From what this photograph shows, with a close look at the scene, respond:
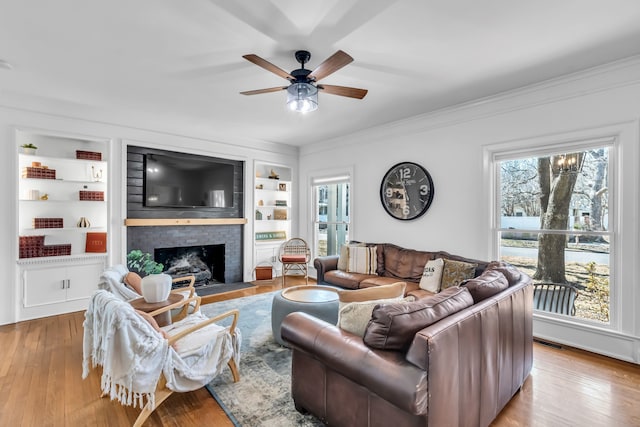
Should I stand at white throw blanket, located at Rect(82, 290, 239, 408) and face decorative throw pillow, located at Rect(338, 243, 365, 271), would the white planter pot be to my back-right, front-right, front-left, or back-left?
front-left

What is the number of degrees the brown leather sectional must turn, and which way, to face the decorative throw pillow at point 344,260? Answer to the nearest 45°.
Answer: approximately 45° to its right

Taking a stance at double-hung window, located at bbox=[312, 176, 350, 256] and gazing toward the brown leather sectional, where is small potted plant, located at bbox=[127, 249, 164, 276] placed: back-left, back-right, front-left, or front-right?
front-right

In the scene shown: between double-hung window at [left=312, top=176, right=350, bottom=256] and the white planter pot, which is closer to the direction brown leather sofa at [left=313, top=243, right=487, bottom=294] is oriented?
the white planter pot

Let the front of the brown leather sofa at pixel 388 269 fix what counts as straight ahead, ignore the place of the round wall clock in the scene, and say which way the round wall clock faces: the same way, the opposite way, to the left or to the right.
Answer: the same way

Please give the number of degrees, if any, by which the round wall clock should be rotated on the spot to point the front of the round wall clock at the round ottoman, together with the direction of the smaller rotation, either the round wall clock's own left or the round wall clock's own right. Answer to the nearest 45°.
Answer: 0° — it already faces it

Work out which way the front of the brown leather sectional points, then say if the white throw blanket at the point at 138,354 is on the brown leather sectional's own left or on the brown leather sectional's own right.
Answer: on the brown leather sectional's own left

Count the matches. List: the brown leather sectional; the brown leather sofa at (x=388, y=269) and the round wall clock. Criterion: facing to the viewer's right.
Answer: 0

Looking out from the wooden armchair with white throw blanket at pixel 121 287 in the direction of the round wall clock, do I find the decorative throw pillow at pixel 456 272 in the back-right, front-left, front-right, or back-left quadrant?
front-right

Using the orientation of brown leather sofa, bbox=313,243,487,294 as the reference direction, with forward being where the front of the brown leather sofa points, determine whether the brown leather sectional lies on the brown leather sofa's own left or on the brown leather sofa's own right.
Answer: on the brown leather sofa's own left

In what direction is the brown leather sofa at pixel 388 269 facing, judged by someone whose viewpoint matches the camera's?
facing the viewer and to the left of the viewer

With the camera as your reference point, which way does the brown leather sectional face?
facing away from the viewer and to the left of the viewer

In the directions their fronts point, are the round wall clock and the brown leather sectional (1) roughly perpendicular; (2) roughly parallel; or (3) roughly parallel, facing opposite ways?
roughly perpendicular

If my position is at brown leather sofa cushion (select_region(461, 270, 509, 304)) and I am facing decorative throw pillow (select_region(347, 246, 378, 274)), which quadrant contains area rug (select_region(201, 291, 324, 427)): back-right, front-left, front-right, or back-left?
front-left
